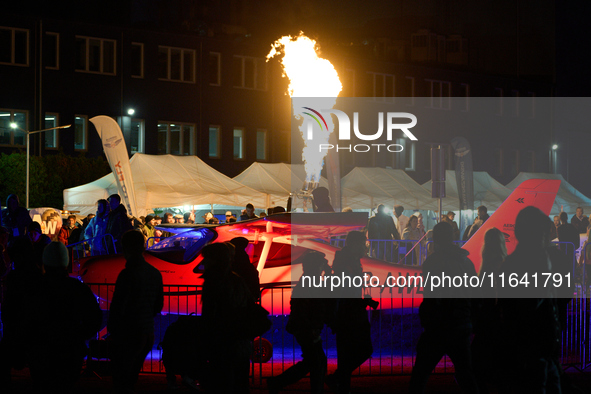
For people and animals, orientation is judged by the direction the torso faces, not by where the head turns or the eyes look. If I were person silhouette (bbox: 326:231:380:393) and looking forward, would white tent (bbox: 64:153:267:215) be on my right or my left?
on my left

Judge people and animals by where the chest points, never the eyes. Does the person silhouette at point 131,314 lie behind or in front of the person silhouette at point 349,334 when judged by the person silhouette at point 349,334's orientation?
behind

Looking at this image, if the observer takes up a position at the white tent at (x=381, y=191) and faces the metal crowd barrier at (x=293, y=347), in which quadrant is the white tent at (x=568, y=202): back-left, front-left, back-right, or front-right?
back-left

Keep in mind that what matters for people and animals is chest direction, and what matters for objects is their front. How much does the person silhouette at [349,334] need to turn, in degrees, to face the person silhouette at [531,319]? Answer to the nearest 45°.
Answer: approximately 45° to its right

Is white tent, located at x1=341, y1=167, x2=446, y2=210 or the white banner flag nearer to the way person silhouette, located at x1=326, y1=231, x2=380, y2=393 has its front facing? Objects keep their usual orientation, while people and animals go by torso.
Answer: the white tent

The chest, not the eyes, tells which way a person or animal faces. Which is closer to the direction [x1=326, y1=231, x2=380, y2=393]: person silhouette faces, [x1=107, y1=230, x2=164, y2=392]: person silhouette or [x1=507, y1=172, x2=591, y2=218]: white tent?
the white tent

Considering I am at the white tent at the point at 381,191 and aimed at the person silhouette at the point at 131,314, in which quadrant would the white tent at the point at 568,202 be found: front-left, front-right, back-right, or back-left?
back-left
